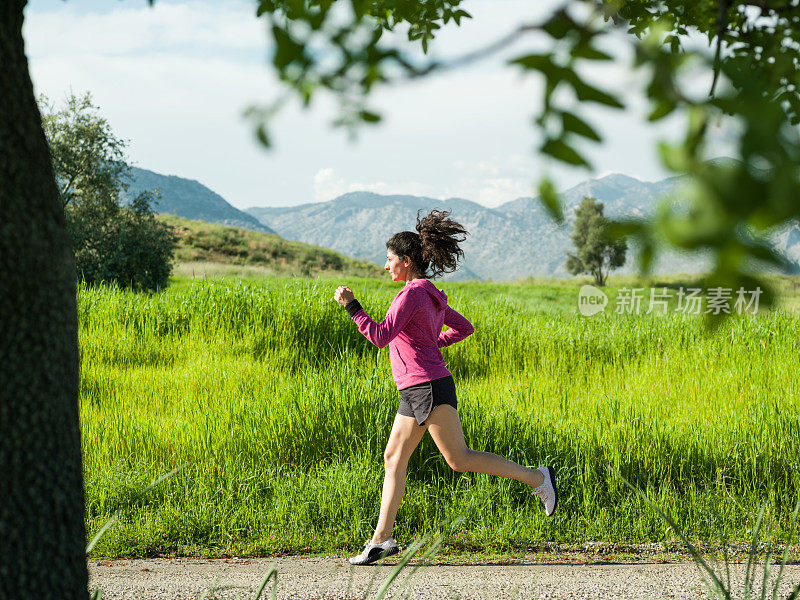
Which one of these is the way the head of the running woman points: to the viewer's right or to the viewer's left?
to the viewer's left

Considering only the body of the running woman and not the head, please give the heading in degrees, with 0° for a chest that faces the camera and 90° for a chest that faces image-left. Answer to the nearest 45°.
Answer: approximately 90°

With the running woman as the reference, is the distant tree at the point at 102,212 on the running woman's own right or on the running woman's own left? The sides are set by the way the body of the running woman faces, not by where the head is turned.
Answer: on the running woman's own right
